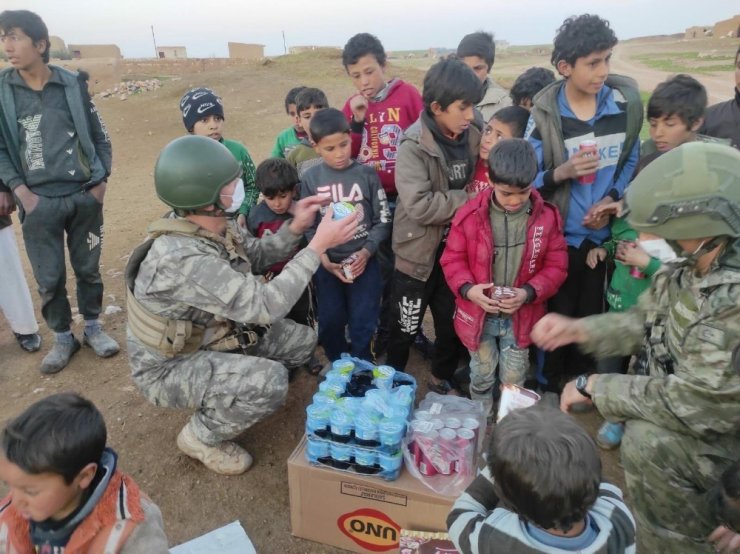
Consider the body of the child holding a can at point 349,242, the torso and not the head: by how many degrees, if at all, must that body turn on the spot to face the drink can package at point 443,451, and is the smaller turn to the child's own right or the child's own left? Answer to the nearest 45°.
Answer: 0° — they already face it

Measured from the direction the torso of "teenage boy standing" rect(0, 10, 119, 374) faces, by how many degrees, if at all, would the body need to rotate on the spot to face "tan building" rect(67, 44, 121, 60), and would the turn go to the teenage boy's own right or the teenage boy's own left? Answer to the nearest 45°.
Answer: approximately 180°

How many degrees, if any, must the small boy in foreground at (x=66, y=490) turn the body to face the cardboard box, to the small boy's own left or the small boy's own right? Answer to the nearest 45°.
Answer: approximately 135° to the small boy's own left

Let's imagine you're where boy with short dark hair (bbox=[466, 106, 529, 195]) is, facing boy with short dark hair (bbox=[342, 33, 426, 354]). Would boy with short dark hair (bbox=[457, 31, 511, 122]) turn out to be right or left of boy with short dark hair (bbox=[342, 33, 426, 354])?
right

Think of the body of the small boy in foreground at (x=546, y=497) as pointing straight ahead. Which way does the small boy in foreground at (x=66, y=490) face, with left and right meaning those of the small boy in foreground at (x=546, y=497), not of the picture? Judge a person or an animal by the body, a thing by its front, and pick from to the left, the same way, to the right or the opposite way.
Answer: the opposite way

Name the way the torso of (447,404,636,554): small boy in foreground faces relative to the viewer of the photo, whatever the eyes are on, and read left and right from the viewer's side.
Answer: facing away from the viewer

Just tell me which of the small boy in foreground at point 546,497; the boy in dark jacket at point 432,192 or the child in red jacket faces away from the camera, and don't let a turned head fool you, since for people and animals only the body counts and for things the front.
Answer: the small boy in foreground

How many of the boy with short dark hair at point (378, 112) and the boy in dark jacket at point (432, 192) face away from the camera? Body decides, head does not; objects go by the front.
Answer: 0

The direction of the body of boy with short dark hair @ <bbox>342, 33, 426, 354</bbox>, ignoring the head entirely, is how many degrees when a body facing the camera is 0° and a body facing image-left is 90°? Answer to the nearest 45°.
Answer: approximately 0°

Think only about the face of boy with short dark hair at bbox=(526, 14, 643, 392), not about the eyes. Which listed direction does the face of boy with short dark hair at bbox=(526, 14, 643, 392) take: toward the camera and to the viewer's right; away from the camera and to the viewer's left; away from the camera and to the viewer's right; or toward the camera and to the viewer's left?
toward the camera and to the viewer's right

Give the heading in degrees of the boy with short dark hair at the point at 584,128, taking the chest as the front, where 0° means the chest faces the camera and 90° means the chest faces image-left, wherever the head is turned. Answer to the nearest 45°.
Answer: approximately 315°

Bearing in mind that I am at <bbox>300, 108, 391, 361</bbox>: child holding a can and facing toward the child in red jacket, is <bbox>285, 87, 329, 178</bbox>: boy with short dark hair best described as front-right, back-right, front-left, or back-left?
back-left
